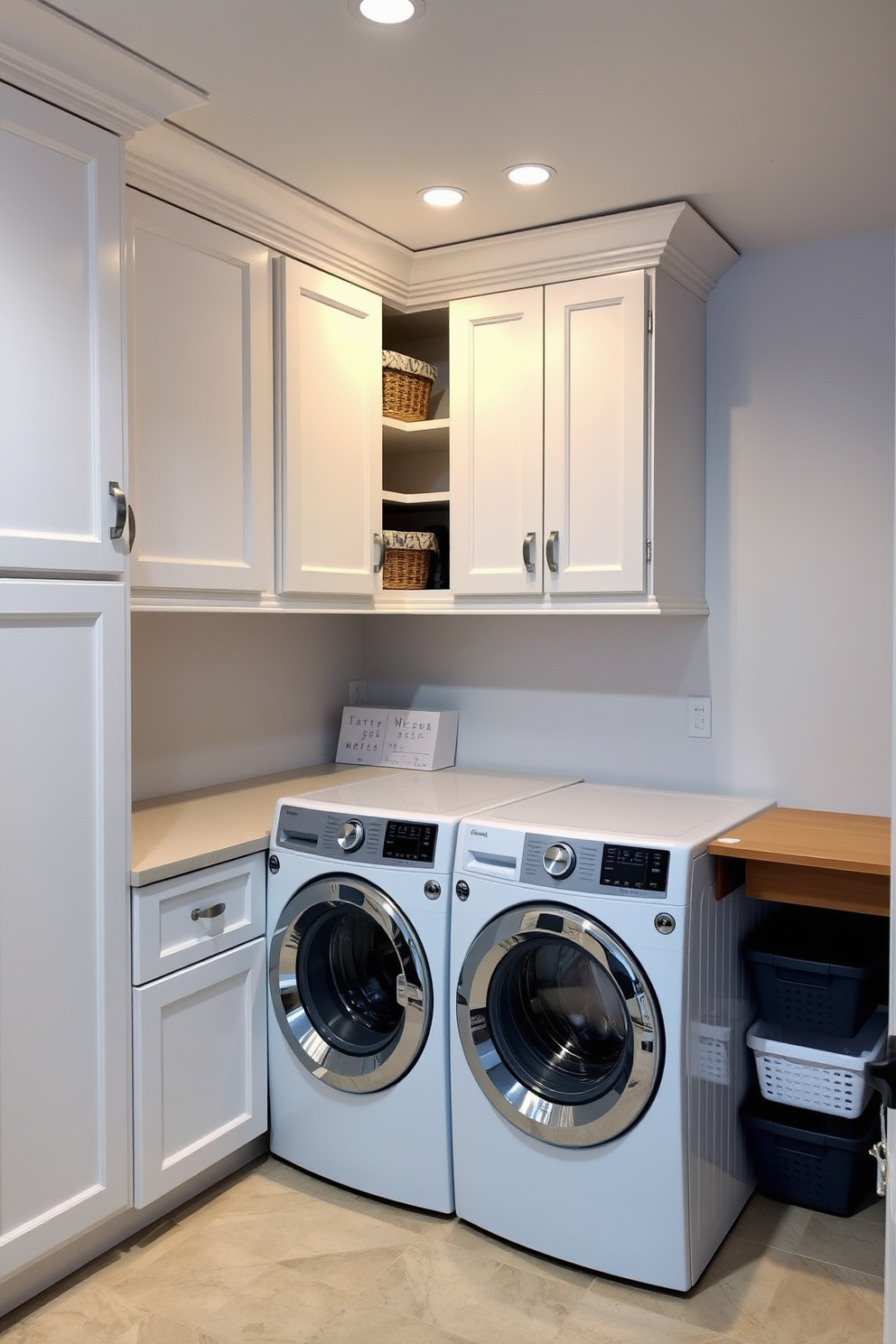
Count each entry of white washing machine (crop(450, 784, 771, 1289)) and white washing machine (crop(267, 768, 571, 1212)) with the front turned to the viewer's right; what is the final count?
0

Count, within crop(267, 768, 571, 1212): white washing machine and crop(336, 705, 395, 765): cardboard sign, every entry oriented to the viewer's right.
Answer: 0

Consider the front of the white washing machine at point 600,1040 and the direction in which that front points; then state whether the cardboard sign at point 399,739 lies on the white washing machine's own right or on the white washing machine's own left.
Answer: on the white washing machine's own right

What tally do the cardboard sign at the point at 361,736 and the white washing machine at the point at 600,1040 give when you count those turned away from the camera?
0

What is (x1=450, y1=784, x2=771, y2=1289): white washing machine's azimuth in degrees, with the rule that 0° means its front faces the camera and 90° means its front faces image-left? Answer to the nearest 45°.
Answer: approximately 45°

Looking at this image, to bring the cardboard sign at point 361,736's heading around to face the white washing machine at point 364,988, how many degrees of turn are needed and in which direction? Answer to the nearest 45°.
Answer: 0° — it already faces it

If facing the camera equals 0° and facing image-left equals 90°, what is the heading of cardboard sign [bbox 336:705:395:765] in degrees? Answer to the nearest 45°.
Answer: approximately 0°
